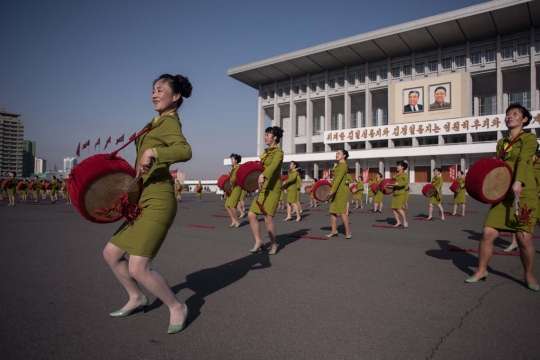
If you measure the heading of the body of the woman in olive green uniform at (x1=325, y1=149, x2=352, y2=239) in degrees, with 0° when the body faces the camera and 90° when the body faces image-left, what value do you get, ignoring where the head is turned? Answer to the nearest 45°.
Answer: approximately 90°

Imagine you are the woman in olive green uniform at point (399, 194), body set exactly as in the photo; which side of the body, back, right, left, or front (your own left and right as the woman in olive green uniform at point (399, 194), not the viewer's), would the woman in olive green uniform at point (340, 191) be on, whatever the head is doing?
front

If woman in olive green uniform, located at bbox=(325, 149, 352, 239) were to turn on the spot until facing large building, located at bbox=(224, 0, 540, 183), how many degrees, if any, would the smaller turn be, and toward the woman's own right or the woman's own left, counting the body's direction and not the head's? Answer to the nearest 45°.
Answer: approximately 90° to the woman's own right

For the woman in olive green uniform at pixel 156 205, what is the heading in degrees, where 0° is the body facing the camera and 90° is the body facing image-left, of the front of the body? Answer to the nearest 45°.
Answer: approximately 90°

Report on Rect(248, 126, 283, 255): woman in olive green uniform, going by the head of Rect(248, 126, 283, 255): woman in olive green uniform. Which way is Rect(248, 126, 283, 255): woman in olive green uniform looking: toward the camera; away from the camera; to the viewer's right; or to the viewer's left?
to the viewer's left

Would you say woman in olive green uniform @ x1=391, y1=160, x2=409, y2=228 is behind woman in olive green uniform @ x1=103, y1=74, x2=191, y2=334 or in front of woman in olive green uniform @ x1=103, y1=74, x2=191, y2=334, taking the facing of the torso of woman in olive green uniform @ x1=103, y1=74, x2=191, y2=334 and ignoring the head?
behind

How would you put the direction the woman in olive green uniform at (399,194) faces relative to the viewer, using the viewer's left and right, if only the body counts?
facing the viewer and to the left of the viewer
